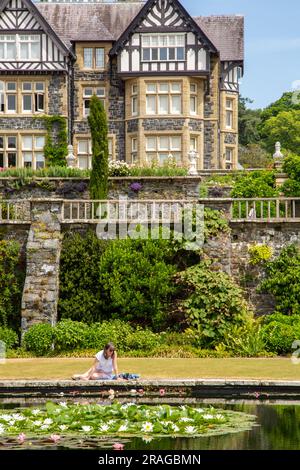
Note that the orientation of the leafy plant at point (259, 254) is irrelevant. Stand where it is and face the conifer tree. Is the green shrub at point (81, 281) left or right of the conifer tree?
left

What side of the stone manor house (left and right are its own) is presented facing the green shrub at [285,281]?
front

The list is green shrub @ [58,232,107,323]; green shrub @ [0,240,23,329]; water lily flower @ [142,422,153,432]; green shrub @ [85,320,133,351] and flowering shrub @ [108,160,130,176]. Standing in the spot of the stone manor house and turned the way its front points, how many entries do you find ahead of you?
5

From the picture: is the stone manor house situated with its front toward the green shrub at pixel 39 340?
yes

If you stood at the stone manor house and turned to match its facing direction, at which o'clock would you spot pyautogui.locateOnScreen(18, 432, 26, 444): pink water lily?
The pink water lily is roughly at 12 o'clock from the stone manor house.

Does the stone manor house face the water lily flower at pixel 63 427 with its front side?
yes

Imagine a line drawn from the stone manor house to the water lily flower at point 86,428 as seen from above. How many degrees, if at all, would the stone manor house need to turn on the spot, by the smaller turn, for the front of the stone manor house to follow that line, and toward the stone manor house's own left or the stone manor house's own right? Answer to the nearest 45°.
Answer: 0° — it already faces it

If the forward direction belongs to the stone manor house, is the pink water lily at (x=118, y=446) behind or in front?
in front

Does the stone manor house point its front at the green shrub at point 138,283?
yes

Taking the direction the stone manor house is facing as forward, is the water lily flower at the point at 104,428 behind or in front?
in front

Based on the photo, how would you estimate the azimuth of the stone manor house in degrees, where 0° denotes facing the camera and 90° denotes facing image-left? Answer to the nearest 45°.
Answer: approximately 0°

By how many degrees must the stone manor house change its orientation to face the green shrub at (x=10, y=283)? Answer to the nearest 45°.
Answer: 0° — it already faces it

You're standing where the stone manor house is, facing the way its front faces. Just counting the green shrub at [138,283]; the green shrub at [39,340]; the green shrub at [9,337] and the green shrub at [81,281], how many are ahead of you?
4
